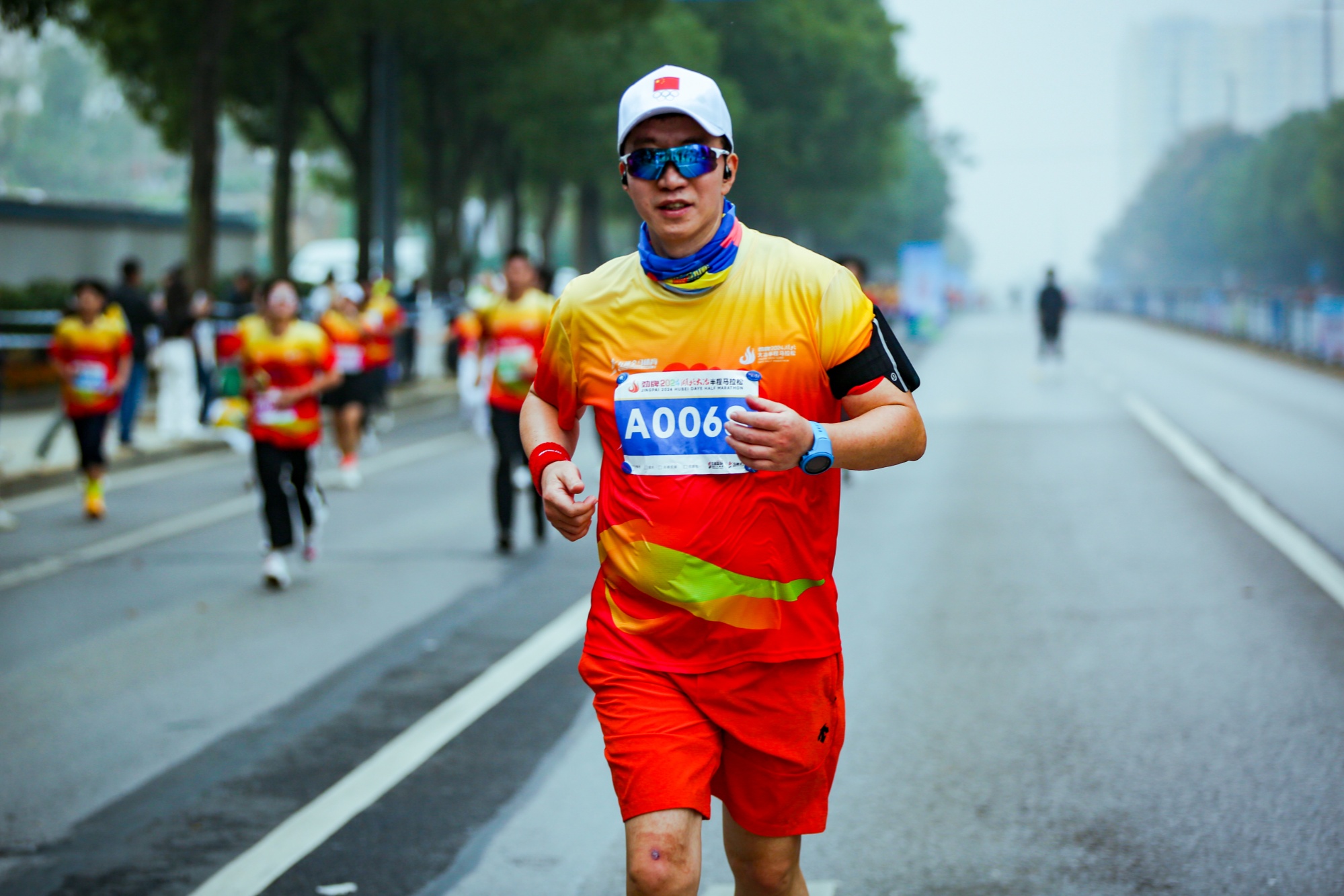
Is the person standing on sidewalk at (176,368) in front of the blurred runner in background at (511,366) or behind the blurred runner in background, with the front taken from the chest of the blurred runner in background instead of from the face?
behind

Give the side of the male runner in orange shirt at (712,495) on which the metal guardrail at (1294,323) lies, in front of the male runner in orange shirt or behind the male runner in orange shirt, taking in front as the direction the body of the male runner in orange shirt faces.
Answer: behind

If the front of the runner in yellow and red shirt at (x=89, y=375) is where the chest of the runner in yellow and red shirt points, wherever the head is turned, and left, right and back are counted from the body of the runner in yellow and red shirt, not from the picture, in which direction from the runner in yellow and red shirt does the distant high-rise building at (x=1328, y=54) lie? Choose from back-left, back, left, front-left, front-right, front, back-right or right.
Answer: back-left

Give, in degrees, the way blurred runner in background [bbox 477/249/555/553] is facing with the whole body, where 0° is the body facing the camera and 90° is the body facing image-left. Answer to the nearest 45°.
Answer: approximately 0°
